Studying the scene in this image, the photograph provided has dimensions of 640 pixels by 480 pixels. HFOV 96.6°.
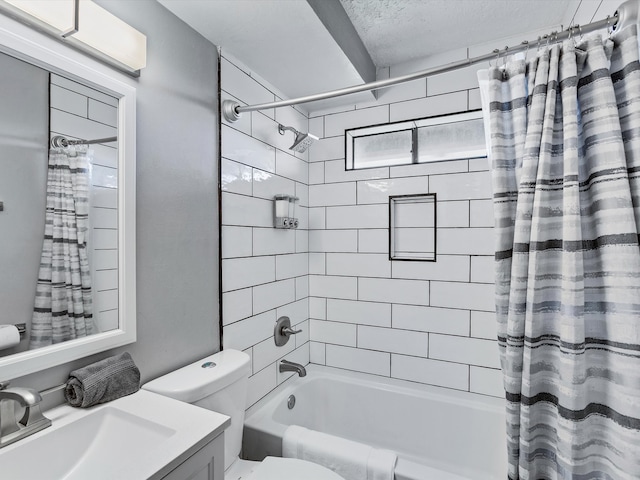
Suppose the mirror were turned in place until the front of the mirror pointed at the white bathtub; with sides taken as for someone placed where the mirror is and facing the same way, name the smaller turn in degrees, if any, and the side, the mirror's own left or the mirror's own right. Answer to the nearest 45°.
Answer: approximately 45° to the mirror's own left

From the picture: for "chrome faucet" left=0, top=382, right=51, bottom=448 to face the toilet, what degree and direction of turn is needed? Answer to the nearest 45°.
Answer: approximately 45° to its left

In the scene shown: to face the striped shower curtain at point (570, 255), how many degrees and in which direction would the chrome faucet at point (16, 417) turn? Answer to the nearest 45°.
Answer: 0° — it already faces it

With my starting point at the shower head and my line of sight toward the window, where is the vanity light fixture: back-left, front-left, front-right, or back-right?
back-right

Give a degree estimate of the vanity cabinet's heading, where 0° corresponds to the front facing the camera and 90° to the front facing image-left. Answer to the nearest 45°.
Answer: approximately 315°
